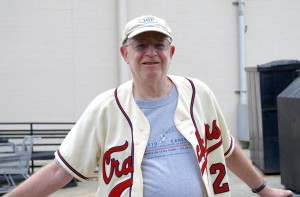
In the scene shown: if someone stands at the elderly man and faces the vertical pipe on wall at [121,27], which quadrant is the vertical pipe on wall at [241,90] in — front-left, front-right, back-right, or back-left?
front-right

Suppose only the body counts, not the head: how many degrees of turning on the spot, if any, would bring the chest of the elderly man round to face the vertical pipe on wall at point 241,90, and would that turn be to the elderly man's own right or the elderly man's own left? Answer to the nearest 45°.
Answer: approximately 180°

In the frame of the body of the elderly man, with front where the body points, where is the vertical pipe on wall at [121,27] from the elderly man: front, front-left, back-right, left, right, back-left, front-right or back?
back

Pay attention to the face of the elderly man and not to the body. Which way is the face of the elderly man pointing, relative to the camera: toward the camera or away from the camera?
toward the camera

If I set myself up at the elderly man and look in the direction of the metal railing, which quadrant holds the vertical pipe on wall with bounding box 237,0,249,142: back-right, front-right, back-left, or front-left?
front-right

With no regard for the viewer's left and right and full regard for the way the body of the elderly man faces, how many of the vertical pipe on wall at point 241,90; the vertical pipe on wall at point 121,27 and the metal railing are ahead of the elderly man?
0

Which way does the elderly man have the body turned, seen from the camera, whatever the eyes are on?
toward the camera

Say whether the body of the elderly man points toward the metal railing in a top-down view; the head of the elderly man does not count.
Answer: no
